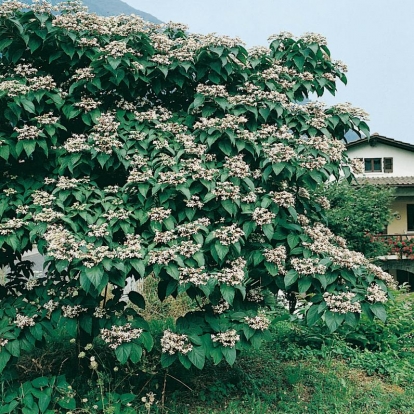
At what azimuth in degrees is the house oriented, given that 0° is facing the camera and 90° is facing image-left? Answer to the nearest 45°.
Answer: approximately 0°
